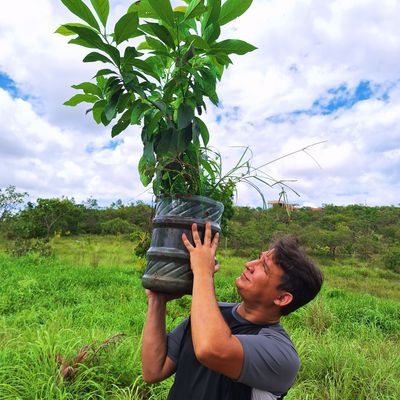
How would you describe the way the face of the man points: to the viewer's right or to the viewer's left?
to the viewer's left

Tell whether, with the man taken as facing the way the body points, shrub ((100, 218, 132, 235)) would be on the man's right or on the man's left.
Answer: on the man's right

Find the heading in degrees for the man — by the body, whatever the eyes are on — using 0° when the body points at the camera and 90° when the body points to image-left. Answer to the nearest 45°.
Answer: approximately 45°

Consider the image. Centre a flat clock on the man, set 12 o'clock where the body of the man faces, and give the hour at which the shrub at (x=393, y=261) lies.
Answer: The shrub is roughly at 5 o'clock from the man.

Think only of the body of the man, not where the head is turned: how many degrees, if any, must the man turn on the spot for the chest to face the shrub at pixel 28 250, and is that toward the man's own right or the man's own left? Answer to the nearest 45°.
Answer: approximately 90° to the man's own right

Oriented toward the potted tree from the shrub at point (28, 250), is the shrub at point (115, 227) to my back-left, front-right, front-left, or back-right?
back-left
